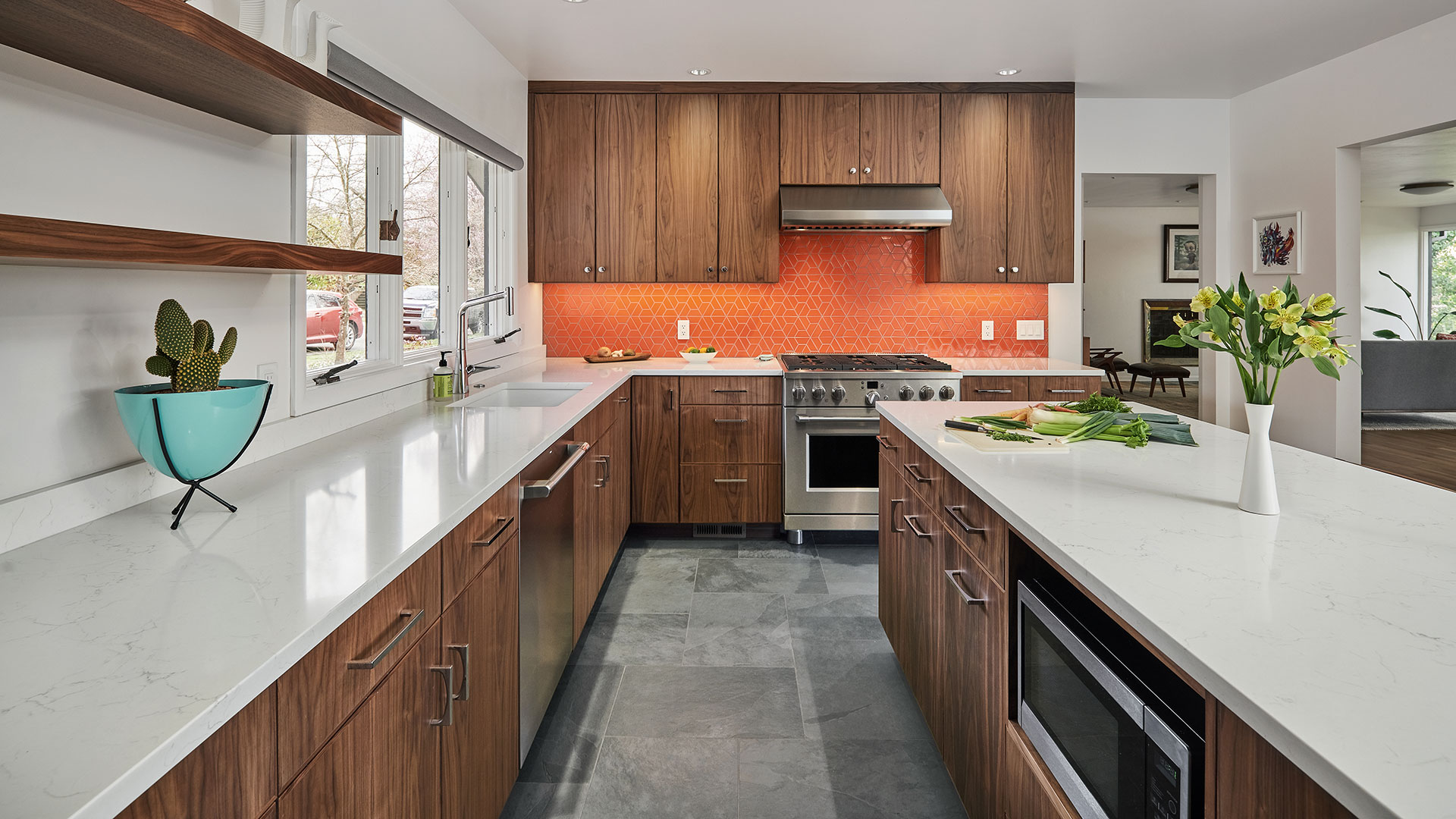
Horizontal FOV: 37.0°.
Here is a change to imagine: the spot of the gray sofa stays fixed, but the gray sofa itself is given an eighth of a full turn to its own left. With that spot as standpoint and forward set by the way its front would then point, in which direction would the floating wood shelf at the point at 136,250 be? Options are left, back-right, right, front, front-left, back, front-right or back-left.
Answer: back-left

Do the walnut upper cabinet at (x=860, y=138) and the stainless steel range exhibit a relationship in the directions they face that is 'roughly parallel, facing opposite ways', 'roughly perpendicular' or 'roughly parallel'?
roughly parallel

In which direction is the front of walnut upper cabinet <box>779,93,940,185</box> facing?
toward the camera

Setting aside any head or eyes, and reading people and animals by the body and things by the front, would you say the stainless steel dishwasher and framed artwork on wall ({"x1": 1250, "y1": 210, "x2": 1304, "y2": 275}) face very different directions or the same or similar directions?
very different directions

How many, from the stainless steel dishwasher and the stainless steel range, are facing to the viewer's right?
1

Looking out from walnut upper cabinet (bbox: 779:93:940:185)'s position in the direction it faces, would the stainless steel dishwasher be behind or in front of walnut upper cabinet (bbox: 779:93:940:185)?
in front

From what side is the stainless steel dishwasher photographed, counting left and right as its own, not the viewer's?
right

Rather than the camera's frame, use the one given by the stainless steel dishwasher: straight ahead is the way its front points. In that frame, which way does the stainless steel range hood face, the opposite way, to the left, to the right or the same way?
to the right

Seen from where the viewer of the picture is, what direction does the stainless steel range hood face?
facing the viewer

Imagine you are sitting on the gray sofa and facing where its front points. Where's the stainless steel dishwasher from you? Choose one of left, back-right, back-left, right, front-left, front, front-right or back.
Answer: back

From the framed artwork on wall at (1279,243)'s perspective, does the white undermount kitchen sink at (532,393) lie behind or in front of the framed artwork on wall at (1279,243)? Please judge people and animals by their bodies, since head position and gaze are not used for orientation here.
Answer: in front

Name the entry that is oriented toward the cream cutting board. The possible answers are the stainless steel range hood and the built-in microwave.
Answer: the stainless steel range hood

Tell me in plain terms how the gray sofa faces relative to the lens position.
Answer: facing away from the viewer

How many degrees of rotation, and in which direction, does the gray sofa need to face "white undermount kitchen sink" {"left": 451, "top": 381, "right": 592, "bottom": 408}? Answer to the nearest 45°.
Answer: approximately 180°
